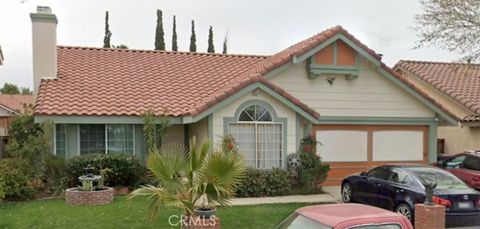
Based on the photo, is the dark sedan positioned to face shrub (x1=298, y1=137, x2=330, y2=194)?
yes

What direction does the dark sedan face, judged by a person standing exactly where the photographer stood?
facing away from the viewer and to the left of the viewer

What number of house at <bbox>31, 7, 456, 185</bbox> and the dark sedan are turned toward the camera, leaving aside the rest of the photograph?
1

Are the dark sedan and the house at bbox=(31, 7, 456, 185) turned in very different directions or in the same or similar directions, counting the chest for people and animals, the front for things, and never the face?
very different directions

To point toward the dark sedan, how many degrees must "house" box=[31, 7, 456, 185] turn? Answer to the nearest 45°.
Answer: approximately 45° to its left

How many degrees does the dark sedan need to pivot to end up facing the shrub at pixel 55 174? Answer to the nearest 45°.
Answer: approximately 45° to its left

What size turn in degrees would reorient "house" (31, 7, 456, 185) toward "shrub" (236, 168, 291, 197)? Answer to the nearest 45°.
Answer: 0° — it already faces it

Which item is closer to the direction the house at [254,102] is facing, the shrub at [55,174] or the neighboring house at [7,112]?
the shrub

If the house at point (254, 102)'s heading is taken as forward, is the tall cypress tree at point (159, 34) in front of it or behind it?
behind
